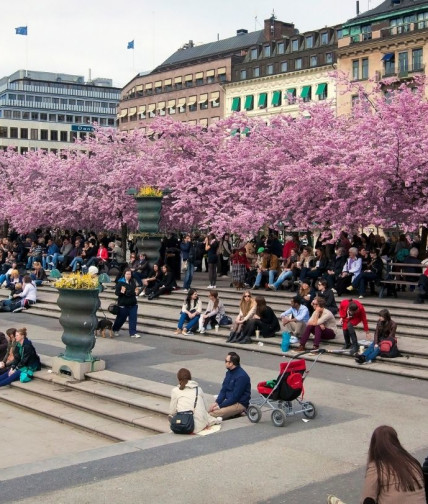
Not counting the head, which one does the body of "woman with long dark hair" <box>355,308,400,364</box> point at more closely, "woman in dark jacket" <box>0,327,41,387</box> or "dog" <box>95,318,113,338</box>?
the woman in dark jacket

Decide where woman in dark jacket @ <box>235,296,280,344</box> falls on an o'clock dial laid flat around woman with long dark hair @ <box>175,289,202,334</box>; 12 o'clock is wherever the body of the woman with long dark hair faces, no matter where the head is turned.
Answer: The woman in dark jacket is roughly at 9 o'clock from the woman with long dark hair.

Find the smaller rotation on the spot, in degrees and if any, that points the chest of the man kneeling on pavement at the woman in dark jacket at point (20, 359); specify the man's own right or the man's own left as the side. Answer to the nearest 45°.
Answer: approximately 45° to the man's own right

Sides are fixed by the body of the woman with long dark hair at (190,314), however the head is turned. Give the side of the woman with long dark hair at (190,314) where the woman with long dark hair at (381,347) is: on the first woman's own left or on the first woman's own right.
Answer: on the first woman's own left

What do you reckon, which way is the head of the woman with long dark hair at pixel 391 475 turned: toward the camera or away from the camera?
away from the camera

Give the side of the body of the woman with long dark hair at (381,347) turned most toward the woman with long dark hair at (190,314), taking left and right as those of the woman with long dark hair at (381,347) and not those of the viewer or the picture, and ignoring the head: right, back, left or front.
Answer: front

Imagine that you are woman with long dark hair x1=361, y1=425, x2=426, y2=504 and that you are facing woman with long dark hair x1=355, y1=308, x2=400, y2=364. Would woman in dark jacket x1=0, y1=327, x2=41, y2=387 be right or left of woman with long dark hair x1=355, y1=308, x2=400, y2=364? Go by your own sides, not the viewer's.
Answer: left

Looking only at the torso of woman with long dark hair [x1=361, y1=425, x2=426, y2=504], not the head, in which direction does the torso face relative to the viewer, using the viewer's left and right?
facing away from the viewer and to the left of the viewer

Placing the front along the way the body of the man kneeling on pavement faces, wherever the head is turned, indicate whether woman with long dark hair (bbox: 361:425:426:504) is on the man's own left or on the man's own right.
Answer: on the man's own left

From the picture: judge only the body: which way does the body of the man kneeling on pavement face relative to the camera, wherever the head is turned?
to the viewer's left

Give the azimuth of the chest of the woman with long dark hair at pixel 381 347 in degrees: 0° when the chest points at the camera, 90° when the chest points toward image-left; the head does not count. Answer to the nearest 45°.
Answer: approximately 45°

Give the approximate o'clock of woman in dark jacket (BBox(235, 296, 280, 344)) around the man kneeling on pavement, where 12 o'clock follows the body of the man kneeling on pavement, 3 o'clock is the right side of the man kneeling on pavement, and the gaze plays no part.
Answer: The woman in dark jacket is roughly at 3 o'clock from the man kneeling on pavement.

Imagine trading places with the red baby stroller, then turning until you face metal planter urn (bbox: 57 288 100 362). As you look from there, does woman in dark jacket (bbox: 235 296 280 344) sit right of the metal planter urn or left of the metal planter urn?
right

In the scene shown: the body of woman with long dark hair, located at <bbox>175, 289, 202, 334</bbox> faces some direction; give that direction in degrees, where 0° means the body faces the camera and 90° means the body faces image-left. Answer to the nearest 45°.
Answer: approximately 45°
